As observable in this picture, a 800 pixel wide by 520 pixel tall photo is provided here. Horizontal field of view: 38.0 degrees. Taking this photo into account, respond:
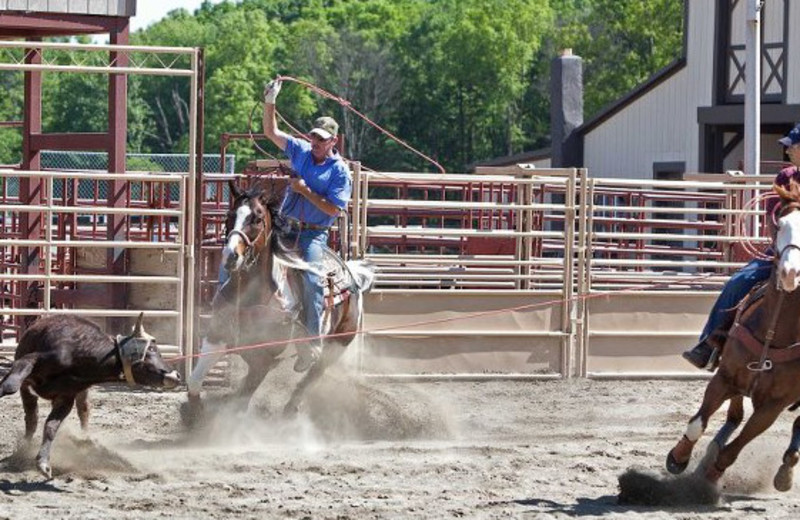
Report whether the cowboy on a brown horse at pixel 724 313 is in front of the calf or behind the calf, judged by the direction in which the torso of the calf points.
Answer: in front

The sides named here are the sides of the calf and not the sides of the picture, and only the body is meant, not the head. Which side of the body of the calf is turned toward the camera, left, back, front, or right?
right

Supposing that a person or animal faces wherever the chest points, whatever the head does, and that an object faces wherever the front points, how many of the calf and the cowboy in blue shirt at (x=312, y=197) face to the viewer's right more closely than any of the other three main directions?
1

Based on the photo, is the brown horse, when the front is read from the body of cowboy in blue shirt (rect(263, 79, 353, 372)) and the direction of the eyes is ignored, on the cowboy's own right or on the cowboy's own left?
on the cowboy's own left

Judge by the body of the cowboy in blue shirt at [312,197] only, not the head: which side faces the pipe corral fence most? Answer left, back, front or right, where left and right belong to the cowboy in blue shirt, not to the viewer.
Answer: back

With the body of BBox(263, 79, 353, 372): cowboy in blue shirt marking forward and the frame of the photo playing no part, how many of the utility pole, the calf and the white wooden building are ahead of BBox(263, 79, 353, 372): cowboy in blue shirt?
1

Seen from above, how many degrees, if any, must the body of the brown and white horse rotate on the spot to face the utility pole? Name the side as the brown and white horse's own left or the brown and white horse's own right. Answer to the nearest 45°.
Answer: approximately 180°

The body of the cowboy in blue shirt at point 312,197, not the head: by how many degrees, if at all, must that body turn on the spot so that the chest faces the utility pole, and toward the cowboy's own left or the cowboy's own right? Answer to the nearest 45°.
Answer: approximately 180°

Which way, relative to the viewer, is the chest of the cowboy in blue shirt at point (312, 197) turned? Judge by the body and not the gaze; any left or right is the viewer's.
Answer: facing the viewer and to the left of the viewer

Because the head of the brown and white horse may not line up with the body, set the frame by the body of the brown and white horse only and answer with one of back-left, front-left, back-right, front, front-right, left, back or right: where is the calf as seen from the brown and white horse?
front

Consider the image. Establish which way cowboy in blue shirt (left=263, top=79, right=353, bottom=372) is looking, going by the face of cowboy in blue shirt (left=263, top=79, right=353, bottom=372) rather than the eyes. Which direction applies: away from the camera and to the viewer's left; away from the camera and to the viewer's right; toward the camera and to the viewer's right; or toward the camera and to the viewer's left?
toward the camera and to the viewer's left
